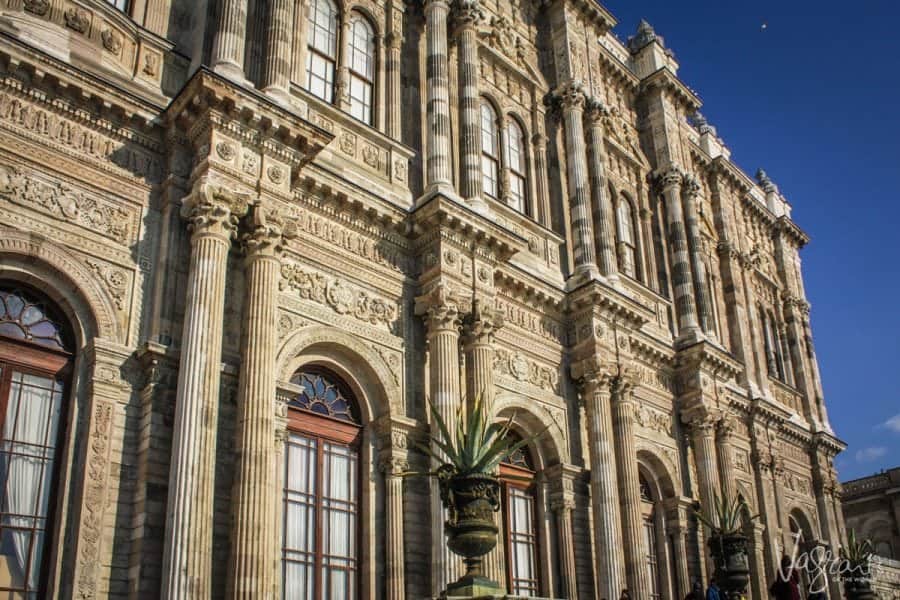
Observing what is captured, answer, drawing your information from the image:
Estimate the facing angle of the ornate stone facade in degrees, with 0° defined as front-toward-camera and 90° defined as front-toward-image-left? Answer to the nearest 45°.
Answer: approximately 315°

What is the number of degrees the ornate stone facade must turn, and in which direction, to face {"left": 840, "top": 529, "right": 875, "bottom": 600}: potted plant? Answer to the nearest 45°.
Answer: approximately 90° to its left
